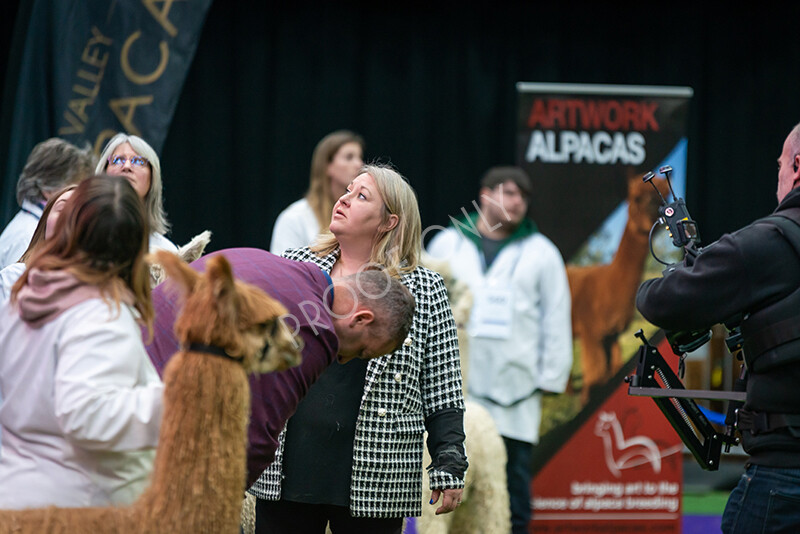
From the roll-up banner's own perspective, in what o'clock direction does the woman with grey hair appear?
The woman with grey hair is roughly at 1 o'clock from the roll-up banner.

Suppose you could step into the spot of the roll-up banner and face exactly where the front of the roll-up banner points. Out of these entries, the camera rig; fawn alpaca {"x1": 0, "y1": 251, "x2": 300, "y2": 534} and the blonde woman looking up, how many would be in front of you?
3

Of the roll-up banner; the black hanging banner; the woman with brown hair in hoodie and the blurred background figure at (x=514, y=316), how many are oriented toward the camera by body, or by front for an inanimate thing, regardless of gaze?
3

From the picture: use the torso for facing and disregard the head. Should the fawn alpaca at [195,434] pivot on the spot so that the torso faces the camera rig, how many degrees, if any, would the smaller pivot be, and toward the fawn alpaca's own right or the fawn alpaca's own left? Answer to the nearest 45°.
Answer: approximately 45° to the fawn alpaca's own left

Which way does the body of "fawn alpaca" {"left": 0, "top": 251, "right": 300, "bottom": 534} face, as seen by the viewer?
to the viewer's right

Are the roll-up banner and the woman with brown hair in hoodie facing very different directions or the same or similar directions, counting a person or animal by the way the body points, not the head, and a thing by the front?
very different directions

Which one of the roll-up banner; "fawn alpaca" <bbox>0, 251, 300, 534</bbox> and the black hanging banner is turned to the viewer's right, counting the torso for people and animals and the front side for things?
the fawn alpaca

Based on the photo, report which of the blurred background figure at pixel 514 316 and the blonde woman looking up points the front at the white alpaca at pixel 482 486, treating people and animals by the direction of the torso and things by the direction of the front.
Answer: the blurred background figure
